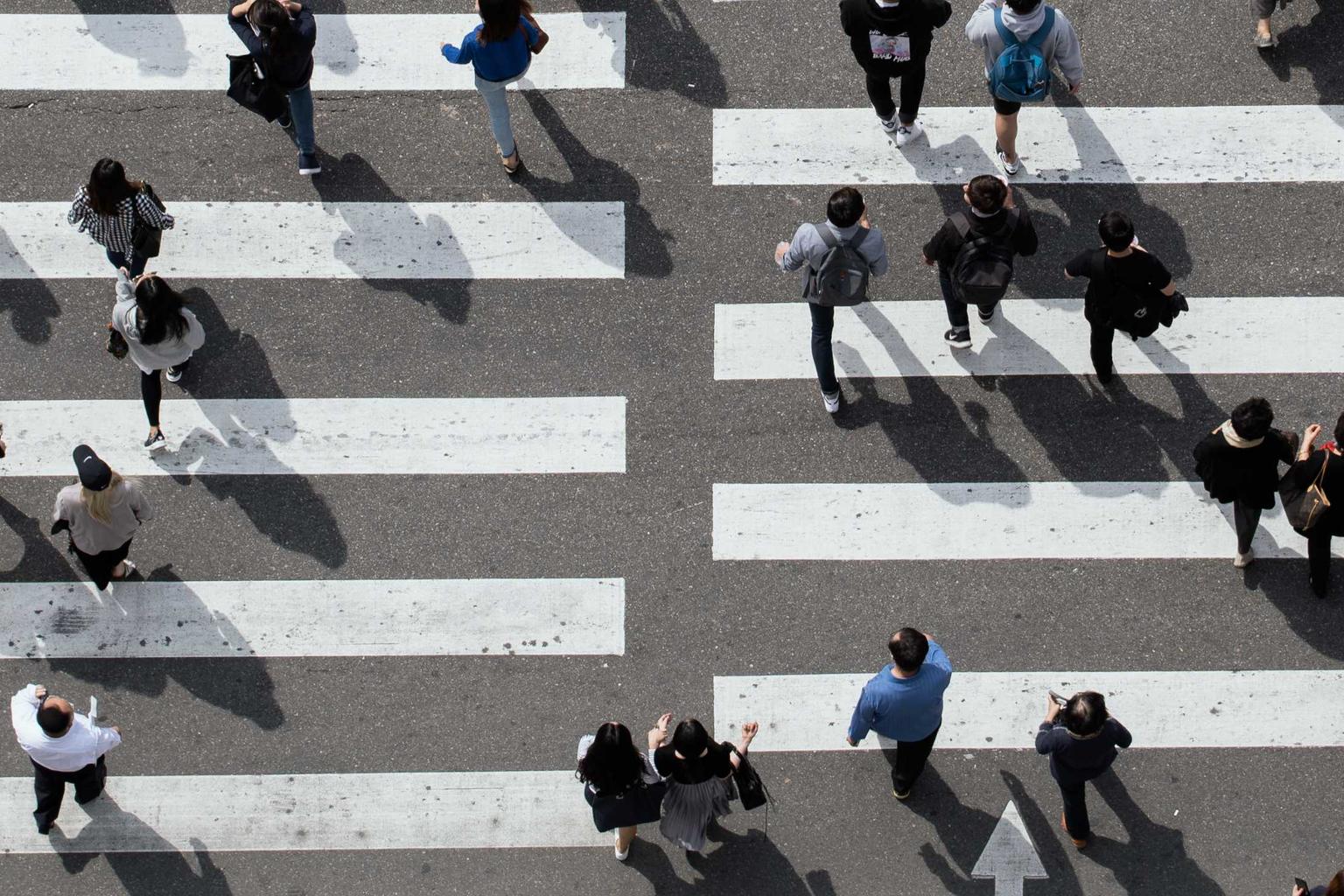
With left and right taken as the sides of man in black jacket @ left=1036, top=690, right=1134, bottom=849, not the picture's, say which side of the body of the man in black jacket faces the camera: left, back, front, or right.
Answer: back

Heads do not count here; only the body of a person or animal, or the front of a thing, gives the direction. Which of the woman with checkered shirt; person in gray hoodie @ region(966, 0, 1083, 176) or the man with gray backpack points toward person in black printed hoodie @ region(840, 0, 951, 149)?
the man with gray backpack

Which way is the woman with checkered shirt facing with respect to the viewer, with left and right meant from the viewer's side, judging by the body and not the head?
facing away from the viewer

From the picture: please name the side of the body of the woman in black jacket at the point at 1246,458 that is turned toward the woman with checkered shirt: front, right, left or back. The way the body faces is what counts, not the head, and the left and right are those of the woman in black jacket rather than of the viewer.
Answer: left

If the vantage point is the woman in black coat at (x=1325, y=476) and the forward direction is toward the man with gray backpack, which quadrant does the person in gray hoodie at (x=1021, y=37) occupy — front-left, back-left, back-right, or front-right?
front-right

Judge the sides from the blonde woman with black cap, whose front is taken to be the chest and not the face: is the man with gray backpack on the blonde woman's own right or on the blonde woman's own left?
on the blonde woman's own right

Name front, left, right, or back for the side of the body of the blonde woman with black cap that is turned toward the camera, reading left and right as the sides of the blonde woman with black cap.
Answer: back

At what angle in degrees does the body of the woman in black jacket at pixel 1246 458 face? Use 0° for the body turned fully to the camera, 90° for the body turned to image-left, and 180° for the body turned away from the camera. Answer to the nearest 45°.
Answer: approximately 180°

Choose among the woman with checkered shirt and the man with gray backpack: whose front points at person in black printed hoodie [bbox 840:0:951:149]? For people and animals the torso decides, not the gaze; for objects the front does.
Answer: the man with gray backpack

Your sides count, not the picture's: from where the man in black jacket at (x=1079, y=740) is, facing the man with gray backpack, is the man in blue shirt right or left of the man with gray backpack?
left

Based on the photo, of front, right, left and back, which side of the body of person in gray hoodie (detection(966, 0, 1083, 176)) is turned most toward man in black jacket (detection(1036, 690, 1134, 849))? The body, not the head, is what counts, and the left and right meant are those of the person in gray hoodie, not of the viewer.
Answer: back

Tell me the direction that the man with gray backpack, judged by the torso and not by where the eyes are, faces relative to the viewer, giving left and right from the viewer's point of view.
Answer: facing away from the viewer

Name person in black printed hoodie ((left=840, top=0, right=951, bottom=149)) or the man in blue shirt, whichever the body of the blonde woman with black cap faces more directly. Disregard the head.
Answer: the person in black printed hoodie

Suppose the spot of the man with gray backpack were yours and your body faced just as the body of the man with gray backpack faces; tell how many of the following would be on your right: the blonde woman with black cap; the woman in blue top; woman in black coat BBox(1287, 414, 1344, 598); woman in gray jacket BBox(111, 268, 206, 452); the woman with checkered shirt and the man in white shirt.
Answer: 1
